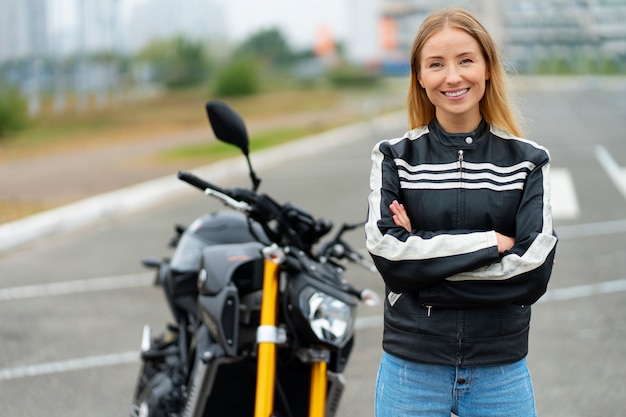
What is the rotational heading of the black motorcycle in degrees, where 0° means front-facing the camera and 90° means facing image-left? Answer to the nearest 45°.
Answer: approximately 315°

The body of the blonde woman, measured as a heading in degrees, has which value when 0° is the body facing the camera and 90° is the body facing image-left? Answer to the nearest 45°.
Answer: approximately 0°

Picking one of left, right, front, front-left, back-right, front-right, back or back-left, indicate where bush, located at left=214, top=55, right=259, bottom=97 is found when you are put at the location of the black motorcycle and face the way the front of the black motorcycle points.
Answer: back-left

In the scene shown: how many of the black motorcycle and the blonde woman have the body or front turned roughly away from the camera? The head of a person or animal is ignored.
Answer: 0

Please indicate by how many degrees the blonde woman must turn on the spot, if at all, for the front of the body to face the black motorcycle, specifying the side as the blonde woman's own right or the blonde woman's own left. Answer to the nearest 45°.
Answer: approximately 135° to the blonde woman's own right

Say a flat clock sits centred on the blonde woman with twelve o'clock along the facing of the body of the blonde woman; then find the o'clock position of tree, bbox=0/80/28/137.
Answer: The tree is roughly at 5 o'clock from the blonde woman.

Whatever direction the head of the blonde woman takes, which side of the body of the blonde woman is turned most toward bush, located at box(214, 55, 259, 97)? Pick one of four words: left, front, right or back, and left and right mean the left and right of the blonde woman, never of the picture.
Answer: back

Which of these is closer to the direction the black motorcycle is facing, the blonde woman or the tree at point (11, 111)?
the blonde woman

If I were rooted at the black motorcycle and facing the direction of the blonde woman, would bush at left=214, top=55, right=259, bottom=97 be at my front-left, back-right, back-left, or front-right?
back-left

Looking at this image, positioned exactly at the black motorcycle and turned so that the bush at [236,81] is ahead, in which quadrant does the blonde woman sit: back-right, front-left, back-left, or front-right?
back-right
